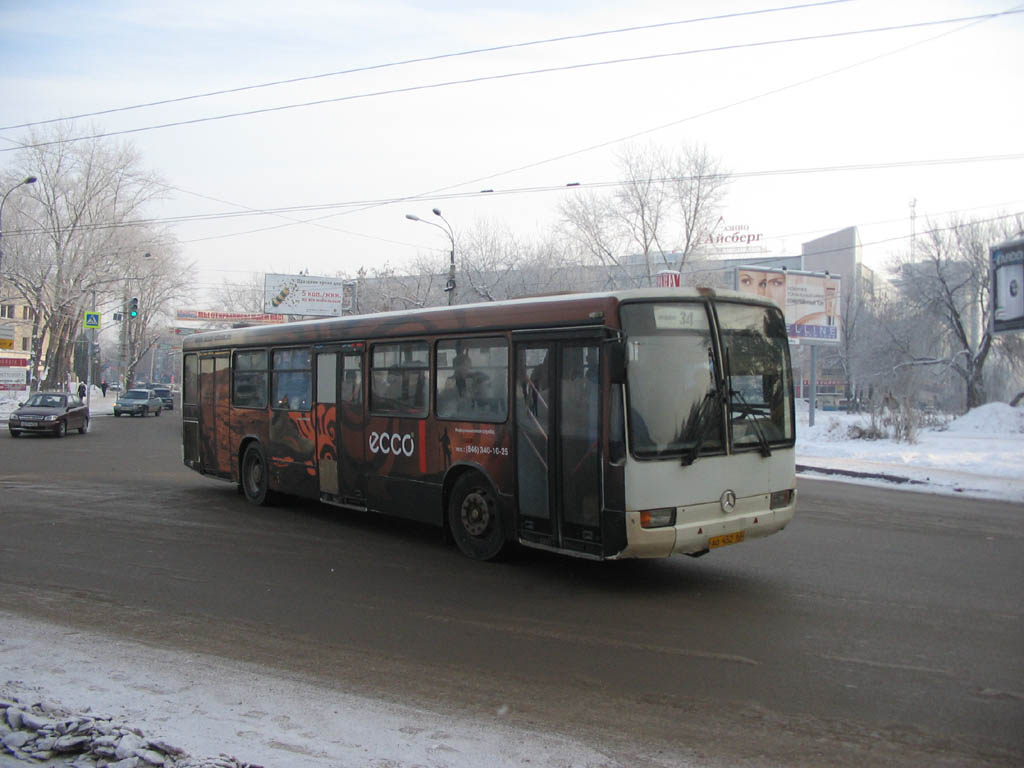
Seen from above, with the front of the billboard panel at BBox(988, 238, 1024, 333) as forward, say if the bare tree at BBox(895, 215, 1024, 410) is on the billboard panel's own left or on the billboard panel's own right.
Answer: on the billboard panel's own right

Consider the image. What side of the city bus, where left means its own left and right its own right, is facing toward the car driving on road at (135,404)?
back

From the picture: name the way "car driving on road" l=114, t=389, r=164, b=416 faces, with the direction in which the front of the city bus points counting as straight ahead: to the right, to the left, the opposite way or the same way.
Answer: to the right

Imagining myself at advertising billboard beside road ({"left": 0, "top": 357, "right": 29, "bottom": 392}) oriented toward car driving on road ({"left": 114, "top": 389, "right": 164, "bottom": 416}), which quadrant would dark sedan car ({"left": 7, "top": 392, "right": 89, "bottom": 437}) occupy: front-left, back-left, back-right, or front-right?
front-right

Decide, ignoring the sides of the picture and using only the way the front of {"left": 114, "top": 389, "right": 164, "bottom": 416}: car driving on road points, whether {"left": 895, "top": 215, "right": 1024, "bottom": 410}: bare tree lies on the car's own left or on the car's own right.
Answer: on the car's own left

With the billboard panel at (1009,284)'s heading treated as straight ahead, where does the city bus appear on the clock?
The city bus is roughly at 11 o'clock from the billboard panel.

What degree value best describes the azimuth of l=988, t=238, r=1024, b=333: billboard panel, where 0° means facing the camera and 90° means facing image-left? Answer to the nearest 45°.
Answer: approximately 45°

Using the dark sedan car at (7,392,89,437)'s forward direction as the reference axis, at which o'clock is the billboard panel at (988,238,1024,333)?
The billboard panel is roughly at 9 o'clock from the dark sedan car.
